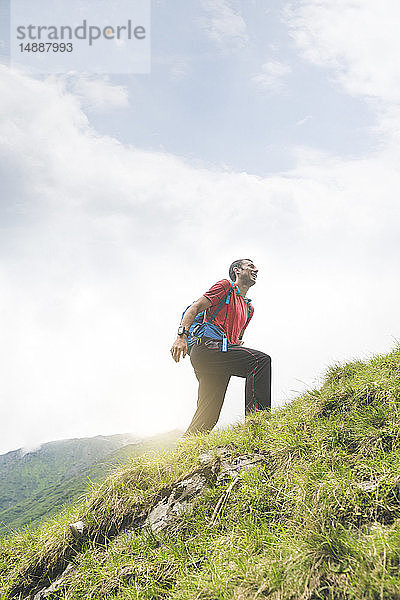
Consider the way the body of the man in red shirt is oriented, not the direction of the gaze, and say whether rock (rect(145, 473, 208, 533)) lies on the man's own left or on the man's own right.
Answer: on the man's own right

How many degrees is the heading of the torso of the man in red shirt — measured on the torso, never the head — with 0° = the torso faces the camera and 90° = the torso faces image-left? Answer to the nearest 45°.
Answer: approximately 315°
